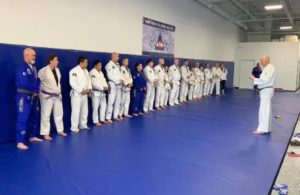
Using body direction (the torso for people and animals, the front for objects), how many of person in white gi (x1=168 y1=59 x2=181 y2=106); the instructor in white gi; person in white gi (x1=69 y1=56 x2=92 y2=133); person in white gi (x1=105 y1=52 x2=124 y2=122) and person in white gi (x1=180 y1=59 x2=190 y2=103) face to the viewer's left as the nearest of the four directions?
1

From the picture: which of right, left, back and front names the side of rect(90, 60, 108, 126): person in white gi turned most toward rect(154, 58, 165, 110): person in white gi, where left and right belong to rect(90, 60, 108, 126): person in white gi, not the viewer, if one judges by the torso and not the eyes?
left

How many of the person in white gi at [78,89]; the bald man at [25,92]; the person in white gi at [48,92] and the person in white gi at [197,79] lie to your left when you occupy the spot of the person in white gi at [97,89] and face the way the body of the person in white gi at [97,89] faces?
1

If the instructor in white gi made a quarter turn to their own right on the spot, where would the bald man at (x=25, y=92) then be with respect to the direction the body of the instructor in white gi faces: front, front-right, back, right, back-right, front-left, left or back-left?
back-left

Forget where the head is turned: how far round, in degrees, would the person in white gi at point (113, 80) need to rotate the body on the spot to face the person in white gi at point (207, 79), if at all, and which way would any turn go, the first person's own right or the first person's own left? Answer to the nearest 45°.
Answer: approximately 90° to the first person's own left

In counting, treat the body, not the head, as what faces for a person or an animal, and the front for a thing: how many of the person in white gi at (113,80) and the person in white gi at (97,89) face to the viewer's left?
0

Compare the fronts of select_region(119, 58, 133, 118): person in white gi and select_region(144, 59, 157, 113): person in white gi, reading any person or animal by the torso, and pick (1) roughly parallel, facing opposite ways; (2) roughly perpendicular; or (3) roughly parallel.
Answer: roughly parallel

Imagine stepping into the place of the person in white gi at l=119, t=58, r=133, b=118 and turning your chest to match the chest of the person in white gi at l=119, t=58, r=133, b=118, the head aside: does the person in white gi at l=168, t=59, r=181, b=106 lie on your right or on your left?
on your left

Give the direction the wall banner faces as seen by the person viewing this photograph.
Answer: facing the viewer and to the right of the viewer

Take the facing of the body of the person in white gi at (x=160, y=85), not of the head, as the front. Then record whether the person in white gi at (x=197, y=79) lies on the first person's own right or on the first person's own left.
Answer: on the first person's own left

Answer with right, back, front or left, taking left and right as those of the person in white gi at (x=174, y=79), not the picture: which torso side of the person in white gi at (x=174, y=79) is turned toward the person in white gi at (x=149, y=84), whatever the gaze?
right

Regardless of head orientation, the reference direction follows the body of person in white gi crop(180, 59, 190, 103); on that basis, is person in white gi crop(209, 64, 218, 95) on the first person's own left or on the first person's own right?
on the first person's own left

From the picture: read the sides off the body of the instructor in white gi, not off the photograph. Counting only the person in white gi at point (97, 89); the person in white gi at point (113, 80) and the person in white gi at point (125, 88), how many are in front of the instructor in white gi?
3

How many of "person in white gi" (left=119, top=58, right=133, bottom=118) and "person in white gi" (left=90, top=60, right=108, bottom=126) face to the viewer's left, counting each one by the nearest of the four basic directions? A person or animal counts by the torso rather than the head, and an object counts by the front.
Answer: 0

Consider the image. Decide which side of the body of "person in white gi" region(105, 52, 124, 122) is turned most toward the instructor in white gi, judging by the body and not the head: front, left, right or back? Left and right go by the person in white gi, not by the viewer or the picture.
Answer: front
